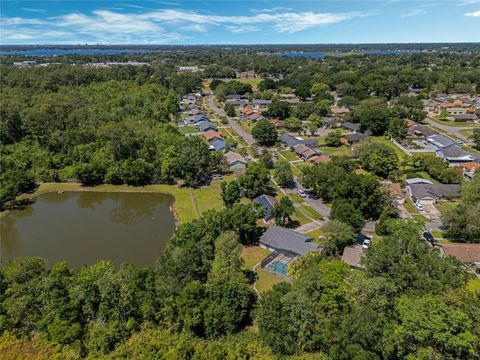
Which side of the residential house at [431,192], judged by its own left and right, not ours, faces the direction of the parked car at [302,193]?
right

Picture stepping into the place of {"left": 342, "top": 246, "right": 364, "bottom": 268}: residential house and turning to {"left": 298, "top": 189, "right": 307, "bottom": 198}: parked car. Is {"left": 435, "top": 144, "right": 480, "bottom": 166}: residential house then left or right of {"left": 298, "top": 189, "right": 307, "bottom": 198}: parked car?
right

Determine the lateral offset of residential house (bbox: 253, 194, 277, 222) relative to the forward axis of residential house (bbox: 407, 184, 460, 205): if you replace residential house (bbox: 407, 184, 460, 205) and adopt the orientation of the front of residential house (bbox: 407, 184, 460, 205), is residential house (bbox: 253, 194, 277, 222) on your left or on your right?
on your right

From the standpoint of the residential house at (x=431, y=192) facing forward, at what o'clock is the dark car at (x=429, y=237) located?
The dark car is roughly at 12 o'clock from the residential house.

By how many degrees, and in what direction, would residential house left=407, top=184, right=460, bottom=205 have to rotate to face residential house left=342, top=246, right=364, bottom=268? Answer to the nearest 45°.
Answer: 0° — it already faces it

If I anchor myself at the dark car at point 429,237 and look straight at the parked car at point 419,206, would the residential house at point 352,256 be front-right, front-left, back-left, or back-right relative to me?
back-left

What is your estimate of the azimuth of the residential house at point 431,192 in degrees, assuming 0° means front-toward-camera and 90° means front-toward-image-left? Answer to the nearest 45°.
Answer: approximately 0°

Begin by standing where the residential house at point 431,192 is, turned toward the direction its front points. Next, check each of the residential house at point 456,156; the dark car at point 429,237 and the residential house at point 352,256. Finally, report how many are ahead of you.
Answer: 2

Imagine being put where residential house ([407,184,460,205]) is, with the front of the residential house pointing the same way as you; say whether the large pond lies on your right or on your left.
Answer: on your right
